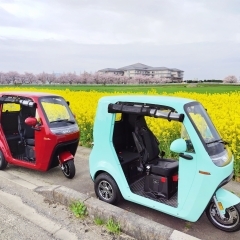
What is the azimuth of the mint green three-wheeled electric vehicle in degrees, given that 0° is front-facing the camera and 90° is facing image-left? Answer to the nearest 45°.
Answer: approximately 315°

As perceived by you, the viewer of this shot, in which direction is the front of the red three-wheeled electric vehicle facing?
facing the viewer and to the right of the viewer

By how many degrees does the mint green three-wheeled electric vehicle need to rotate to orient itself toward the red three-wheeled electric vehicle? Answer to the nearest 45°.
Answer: approximately 180°

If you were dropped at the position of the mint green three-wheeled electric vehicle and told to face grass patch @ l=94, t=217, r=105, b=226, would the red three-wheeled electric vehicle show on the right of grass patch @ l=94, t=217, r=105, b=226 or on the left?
right

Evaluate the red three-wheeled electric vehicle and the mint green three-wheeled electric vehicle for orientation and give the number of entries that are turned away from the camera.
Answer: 0

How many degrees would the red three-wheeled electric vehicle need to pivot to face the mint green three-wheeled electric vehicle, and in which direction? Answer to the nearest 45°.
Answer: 0° — it already faces it

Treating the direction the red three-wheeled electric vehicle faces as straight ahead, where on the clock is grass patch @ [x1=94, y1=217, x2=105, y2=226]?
The grass patch is roughly at 1 o'clock from the red three-wheeled electric vehicle.

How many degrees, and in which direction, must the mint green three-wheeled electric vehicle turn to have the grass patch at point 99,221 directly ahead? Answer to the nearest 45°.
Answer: approximately 135° to its right
